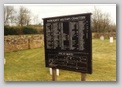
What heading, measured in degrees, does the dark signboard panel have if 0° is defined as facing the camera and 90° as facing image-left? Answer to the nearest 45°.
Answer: approximately 45°

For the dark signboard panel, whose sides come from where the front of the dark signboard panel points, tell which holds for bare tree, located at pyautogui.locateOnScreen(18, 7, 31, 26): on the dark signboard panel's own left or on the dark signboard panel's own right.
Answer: on the dark signboard panel's own right
